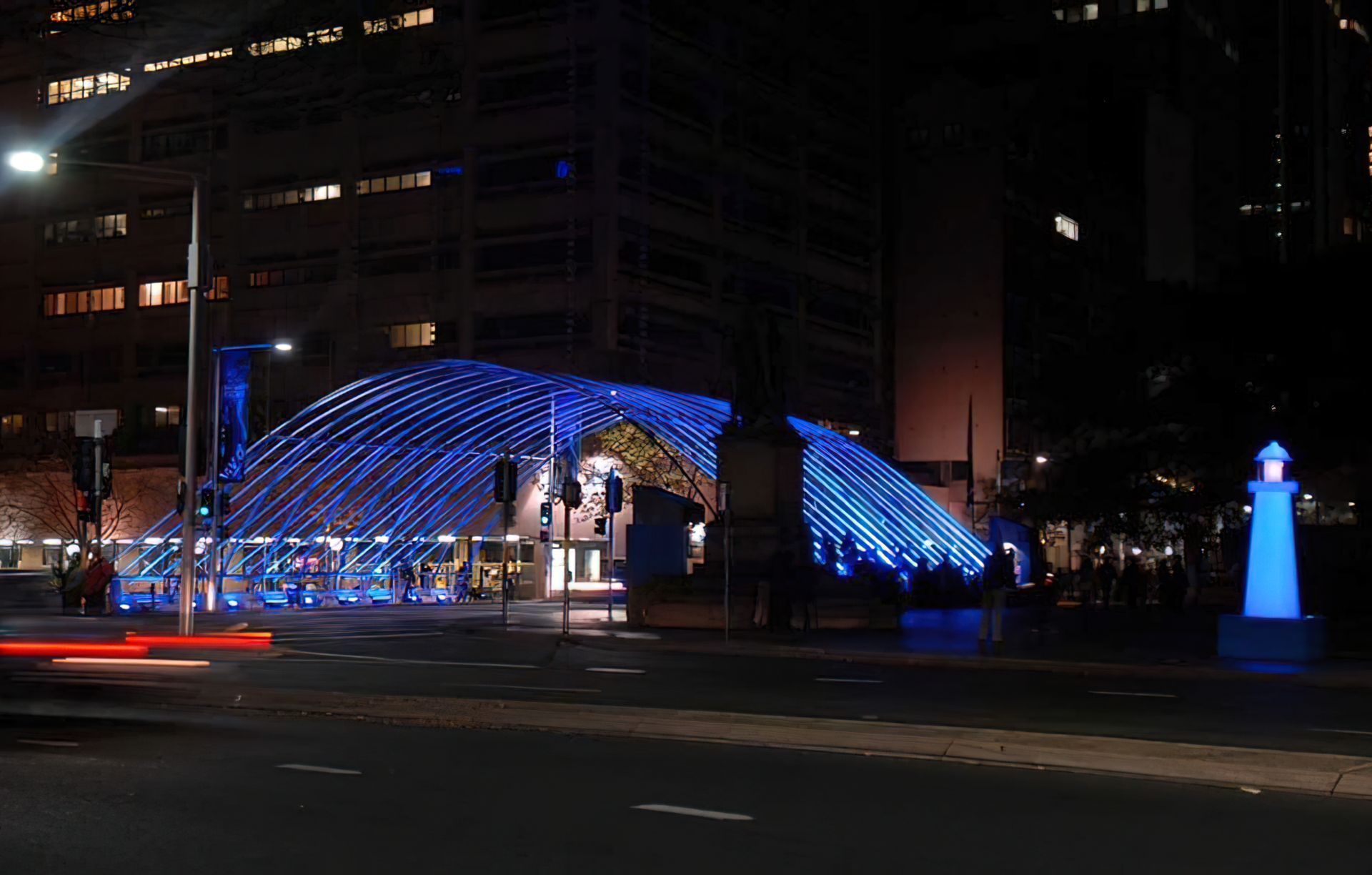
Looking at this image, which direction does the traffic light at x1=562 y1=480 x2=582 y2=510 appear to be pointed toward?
away from the camera

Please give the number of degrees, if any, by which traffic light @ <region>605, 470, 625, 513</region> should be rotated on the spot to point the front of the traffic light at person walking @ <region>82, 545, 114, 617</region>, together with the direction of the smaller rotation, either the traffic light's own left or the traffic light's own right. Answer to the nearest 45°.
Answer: approximately 90° to the traffic light's own left

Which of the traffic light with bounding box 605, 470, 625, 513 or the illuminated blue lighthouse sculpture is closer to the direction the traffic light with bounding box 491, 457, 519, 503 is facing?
the traffic light

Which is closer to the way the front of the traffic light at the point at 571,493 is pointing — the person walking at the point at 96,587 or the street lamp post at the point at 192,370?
the person walking

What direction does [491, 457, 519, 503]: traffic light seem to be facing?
away from the camera

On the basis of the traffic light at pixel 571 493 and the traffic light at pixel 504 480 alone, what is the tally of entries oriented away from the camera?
2

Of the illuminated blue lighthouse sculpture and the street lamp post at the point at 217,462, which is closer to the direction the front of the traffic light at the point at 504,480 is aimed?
the street lamp post

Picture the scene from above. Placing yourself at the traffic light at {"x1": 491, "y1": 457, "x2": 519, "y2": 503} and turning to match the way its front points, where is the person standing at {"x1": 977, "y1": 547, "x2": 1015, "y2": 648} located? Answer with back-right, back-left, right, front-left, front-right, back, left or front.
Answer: back-right

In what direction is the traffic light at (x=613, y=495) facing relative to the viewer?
away from the camera

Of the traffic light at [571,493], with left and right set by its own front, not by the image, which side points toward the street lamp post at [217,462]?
left
